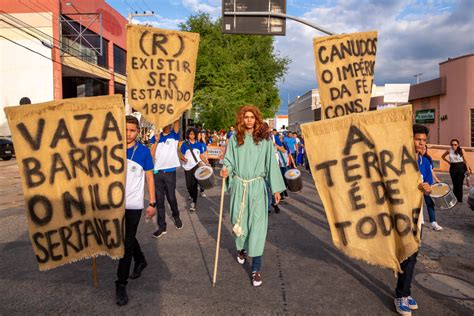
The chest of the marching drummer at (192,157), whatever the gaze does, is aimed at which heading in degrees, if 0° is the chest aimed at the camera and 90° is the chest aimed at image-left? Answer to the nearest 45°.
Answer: approximately 0°

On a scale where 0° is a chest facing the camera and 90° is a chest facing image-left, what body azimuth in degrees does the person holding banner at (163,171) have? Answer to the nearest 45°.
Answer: approximately 0°

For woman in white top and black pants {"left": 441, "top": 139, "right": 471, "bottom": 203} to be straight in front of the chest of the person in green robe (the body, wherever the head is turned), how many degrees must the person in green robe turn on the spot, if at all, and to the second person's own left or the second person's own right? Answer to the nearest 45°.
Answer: approximately 135° to the second person's own left

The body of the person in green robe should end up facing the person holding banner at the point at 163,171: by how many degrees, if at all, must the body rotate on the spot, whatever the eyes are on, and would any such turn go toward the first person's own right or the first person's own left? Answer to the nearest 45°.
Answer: approximately 135° to the first person's own right
